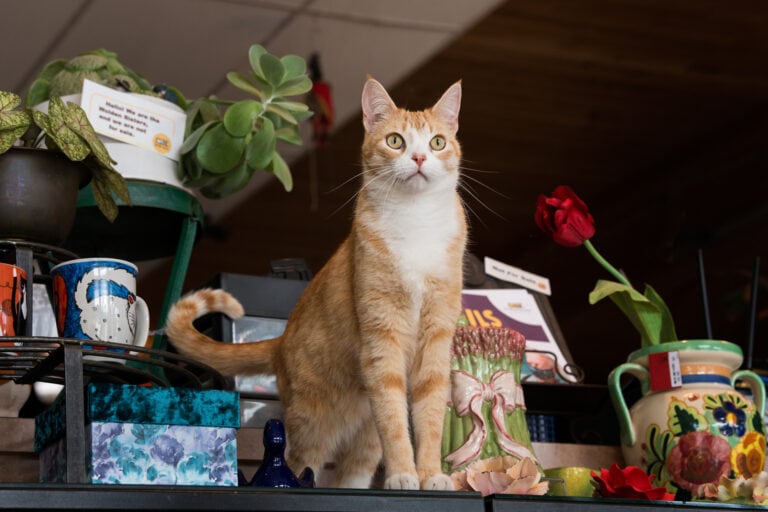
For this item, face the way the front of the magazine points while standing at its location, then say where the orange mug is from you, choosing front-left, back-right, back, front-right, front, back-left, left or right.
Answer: front-right

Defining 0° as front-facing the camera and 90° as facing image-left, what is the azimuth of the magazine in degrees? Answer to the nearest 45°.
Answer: approximately 0°

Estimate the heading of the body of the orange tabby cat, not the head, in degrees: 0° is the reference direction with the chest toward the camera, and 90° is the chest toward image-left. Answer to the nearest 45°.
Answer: approximately 315°
